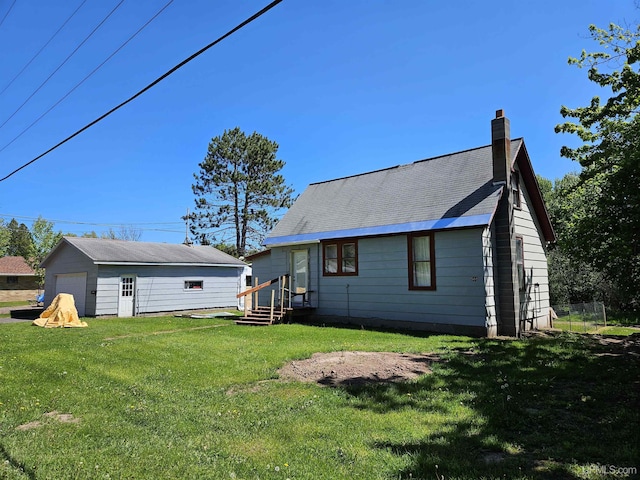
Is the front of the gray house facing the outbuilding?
no

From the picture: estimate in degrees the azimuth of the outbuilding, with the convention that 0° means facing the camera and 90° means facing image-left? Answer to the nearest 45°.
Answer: approximately 45°

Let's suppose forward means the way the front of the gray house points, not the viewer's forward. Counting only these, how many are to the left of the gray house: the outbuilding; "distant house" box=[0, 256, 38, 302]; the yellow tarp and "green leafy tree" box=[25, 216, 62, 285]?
0

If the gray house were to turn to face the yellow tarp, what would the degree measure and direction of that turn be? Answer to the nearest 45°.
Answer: approximately 45° to its right

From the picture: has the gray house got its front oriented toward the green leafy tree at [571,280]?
no

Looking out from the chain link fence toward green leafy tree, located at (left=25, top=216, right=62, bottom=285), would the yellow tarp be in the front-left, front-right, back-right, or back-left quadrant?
front-left

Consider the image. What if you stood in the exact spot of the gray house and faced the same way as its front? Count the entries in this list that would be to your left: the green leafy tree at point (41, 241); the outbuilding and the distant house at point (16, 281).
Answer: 0

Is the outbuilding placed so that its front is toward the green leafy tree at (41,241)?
no
